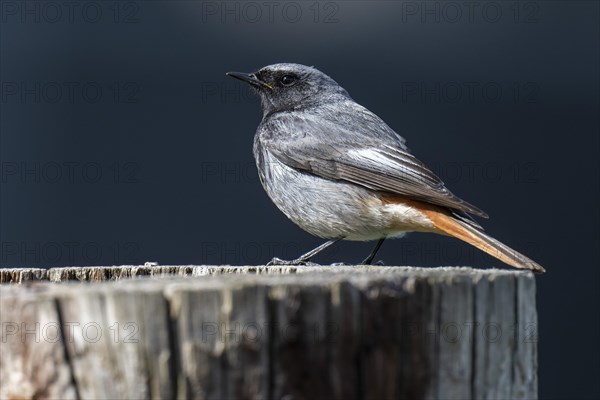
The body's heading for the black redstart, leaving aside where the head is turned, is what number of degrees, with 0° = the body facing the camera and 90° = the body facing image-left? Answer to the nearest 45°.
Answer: approximately 90°
